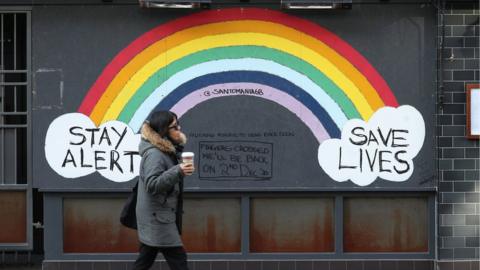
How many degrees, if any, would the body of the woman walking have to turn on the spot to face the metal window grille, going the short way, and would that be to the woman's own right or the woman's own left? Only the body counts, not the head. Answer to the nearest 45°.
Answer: approximately 135° to the woman's own left

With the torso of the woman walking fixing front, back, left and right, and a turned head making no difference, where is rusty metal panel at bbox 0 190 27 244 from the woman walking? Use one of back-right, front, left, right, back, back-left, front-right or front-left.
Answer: back-left

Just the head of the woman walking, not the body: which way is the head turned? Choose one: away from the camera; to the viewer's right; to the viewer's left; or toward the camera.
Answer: to the viewer's right

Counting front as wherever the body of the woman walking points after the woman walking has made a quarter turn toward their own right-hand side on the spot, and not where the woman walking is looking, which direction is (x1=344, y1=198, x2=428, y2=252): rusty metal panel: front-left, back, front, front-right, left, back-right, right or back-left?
back-left

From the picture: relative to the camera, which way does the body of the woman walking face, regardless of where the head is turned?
to the viewer's right
